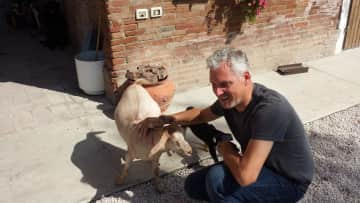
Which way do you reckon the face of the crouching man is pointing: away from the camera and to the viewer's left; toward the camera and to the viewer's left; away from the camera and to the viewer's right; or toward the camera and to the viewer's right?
toward the camera and to the viewer's left

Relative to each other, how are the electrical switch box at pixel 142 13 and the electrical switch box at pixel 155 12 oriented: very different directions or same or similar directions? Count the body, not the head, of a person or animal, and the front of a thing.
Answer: same or similar directions

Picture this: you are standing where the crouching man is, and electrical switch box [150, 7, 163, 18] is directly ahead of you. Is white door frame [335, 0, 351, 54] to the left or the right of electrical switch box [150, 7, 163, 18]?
right

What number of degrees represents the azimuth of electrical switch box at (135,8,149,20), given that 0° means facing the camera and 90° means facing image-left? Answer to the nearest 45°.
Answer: approximately 0°

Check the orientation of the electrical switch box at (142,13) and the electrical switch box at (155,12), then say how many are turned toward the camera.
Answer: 2

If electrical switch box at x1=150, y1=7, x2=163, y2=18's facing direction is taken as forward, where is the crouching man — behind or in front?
in front

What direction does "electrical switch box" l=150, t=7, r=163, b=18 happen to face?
toward the camera

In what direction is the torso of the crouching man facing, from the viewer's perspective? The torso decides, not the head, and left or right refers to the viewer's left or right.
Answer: facing the viewer and to the left of the viewer

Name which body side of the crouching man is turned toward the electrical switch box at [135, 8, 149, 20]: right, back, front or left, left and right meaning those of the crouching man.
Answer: right

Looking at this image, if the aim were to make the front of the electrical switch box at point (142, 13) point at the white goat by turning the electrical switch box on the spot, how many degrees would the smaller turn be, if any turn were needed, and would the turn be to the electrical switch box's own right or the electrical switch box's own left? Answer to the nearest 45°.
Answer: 0° — it already faces it

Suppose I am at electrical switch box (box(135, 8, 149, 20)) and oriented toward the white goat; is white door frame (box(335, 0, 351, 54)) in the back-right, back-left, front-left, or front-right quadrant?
back-left
